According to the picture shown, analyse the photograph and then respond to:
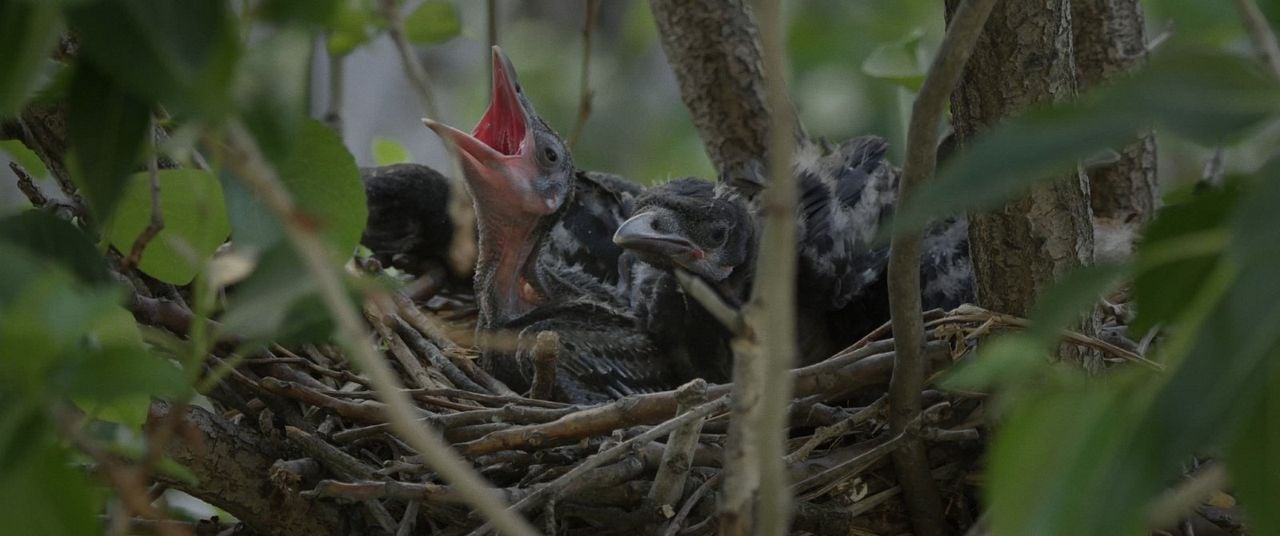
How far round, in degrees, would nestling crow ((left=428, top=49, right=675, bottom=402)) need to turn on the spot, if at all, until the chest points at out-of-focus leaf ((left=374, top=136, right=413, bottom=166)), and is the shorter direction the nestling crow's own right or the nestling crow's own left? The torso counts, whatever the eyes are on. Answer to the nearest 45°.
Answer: approximately 45° to the nestling crow's own right

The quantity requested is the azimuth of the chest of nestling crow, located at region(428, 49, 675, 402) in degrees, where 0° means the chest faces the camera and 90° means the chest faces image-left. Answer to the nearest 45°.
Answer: approximately 90°

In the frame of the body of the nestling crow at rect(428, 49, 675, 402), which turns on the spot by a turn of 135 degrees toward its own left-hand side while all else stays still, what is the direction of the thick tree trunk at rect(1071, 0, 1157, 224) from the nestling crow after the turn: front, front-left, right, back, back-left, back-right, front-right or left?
front-left

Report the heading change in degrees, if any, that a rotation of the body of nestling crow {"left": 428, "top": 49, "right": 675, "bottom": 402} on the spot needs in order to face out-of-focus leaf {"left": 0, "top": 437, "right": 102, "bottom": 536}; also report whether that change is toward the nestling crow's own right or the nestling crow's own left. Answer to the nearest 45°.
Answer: approximately 90° to the nestling crow's own left

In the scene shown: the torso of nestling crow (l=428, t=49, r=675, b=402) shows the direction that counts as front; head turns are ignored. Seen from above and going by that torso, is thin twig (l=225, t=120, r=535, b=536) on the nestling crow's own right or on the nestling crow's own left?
on the nestling crow's own left
